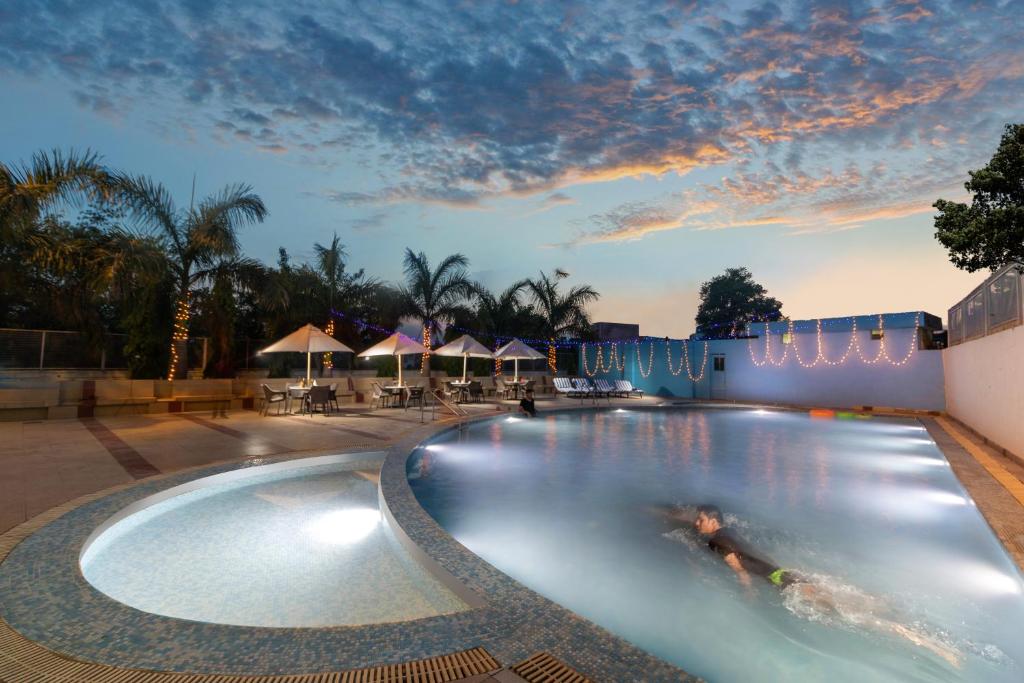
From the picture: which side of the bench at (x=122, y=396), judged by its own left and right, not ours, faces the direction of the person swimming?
front

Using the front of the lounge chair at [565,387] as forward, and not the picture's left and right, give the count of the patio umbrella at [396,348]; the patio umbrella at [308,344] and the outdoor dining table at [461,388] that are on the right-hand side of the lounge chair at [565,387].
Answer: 3

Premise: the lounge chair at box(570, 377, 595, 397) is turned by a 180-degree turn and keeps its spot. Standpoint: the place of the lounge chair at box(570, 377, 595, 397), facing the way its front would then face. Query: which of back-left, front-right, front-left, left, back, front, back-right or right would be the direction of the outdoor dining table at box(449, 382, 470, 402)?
left

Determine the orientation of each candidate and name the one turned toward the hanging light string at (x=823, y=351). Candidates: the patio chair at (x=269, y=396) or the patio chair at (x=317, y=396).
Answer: the patio chair at (x=269, y=396)

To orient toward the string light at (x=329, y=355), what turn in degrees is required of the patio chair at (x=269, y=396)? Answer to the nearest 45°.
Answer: approximately 90° to its left

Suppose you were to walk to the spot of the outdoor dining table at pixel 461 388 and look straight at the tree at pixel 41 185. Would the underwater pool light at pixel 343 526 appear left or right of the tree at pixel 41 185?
left

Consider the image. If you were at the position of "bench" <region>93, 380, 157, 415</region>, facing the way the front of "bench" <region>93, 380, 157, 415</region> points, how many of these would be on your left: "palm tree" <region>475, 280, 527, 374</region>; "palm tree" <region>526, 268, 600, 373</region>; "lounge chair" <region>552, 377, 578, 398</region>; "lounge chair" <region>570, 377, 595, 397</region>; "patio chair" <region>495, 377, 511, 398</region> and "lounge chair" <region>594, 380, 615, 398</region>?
6

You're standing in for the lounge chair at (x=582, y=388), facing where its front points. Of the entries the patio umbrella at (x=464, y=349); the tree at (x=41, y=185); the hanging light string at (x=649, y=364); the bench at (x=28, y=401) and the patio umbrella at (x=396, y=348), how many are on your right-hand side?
4

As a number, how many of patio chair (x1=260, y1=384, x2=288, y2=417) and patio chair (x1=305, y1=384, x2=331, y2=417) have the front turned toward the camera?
0

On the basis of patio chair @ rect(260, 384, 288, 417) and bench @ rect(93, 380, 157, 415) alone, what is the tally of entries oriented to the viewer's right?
1

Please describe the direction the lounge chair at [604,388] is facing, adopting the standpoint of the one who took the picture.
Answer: facing the viewer and to the right of the viewer

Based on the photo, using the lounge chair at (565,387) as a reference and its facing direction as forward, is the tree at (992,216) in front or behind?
in front

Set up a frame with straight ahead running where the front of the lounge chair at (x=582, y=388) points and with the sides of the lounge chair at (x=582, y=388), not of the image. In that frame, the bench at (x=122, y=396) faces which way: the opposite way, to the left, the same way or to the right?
the same way

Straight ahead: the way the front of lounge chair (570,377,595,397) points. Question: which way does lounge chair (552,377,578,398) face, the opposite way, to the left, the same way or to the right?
the same way

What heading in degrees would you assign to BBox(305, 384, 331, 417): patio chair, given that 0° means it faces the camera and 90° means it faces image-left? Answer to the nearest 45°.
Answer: approximately 135°

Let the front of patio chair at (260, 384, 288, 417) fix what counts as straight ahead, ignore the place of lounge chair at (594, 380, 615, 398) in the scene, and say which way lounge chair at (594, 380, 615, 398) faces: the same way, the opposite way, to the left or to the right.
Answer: to the right

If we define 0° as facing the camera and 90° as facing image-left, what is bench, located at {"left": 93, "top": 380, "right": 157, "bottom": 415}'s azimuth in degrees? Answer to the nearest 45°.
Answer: approximately 0°
